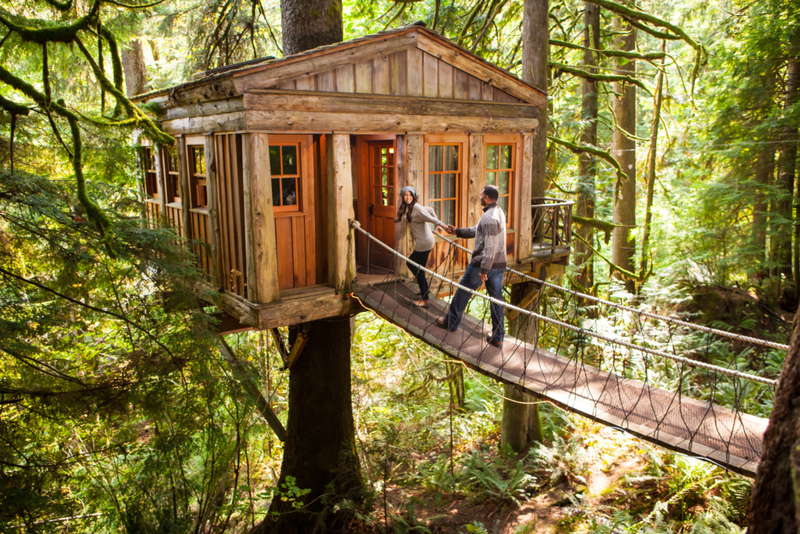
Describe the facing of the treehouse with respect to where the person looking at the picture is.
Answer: facing the viewer and to the right of the viewer

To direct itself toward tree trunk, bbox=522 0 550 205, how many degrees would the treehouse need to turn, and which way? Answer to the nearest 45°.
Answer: approximately 90° to its left

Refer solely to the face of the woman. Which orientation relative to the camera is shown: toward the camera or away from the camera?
toward the camera

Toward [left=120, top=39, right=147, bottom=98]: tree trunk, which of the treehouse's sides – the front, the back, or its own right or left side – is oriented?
back

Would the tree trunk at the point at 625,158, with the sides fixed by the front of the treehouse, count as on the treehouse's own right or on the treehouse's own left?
on the treehouse's own left

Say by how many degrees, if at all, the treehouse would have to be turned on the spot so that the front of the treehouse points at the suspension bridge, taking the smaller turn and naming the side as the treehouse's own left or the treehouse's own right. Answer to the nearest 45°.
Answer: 0° — it already faces it

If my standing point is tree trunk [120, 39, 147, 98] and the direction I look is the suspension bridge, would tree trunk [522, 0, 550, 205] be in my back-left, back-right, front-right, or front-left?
front-left
